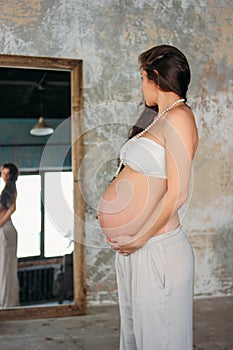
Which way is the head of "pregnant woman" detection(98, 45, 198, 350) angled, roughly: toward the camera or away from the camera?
away from the camera

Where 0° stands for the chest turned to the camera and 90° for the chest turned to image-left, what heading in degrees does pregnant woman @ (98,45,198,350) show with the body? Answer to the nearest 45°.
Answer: approximately 90°

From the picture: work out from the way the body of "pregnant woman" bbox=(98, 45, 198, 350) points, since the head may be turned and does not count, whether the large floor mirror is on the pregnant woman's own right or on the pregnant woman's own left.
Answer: on the pregnant woman's own right
